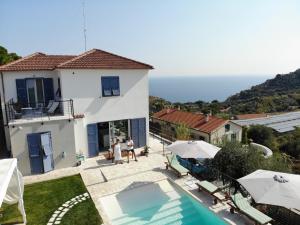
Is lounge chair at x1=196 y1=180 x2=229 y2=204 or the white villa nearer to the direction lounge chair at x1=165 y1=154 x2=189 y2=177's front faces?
the lounge chair

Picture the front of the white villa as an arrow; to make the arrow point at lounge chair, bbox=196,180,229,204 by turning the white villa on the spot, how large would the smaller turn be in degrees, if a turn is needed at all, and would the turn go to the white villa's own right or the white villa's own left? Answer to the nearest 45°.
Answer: approximately 45° to the white villa's own left

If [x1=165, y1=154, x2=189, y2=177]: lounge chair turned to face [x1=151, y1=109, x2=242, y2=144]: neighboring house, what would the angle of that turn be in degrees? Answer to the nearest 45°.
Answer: approximately 135° to its left

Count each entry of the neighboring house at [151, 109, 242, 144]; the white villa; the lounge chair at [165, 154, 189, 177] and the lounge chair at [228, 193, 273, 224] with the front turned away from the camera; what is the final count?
0

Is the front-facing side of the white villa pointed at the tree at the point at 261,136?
no

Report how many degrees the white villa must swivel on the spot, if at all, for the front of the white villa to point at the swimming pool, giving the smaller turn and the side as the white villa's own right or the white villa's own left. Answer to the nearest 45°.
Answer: approximately 45° to the white villa's own left

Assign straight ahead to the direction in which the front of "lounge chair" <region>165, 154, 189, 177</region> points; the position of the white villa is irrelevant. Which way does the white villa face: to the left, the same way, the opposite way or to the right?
the same way

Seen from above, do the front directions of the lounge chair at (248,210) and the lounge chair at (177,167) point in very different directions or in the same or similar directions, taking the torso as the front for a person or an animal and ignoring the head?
same or similar directions

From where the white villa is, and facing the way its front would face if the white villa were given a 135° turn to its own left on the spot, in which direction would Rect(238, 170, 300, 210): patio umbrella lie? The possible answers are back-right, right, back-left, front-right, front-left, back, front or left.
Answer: right

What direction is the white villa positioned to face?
toward the camera

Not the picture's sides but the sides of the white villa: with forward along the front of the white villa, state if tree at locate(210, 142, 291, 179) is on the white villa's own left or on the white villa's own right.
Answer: on the white villa's own left
